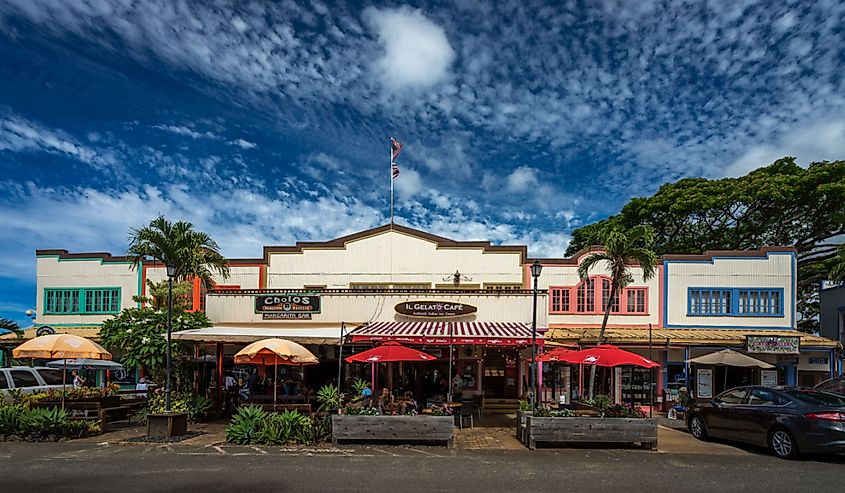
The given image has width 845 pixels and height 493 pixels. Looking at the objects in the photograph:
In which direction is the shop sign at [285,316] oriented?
toward the camera

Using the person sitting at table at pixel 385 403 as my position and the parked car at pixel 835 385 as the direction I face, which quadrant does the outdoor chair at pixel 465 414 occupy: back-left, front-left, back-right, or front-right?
front-left

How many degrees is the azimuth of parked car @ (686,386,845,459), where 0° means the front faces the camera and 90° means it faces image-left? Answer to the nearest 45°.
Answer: approximately 135°

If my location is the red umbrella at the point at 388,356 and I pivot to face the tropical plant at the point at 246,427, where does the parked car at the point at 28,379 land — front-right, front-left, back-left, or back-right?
front-right

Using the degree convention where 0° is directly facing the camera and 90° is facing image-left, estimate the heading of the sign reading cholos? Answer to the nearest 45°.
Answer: approximately 0°

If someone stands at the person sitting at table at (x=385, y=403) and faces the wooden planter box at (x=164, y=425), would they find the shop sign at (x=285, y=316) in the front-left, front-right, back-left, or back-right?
front-right

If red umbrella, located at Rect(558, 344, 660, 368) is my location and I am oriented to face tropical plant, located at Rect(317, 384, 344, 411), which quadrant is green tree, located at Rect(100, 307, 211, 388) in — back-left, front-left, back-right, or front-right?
front-right

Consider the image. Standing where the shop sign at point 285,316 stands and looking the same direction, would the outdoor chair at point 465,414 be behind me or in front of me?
in front

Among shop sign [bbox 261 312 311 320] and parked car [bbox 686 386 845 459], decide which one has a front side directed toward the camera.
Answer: the shop sign

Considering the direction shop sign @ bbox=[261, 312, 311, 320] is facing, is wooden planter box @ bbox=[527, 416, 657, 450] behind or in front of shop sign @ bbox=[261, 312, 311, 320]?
in front
